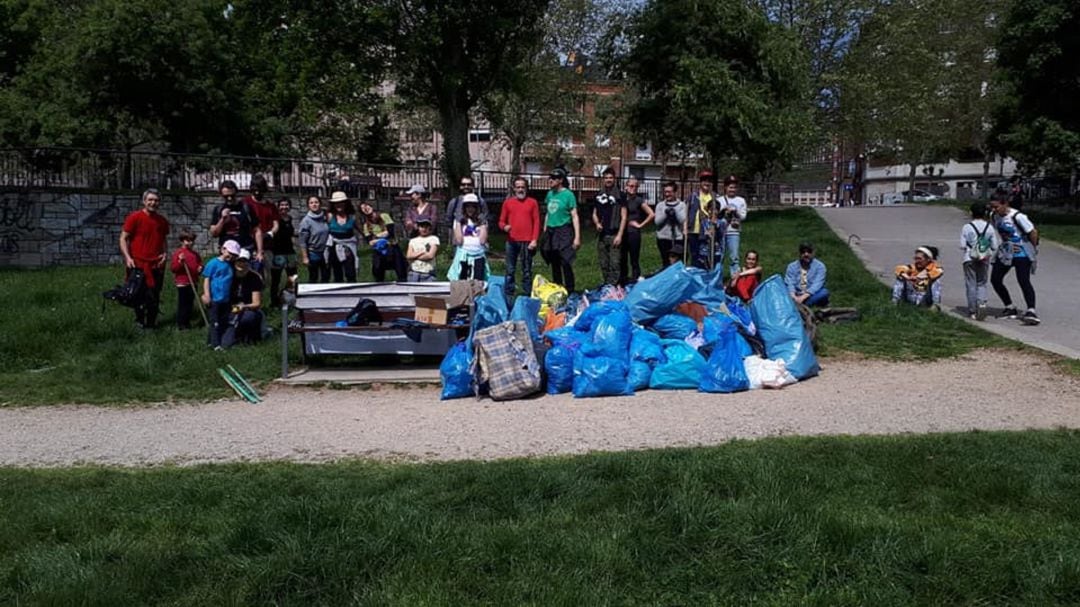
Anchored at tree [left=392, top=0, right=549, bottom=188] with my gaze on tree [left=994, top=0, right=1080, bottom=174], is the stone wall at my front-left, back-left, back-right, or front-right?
back-right

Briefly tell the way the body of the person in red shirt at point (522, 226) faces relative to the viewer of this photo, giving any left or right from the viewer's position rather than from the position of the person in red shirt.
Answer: facing the viewer

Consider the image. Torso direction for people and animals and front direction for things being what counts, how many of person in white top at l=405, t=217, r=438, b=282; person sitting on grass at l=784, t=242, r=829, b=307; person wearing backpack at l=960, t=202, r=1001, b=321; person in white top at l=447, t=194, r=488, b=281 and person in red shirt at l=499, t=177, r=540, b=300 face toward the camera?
4

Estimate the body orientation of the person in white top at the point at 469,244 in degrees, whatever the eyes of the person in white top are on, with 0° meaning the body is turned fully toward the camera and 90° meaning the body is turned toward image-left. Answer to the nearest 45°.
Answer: approximately 0°

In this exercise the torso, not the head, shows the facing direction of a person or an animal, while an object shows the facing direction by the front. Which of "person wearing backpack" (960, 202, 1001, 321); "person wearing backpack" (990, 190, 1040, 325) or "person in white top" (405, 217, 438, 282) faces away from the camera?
"person wearing backpack" (960, 202, 1001, 321)

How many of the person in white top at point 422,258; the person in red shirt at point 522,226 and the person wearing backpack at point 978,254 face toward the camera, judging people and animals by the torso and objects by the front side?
2

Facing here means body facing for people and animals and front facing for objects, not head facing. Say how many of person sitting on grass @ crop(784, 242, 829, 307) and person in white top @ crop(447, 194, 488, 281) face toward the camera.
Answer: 2

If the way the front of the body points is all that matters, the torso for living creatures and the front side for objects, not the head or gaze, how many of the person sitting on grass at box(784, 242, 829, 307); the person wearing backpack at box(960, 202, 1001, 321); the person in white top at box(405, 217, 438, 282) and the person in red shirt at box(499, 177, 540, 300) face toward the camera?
3

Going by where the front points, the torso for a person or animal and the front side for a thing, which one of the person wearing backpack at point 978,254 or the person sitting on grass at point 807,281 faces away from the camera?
the person wearing backpack

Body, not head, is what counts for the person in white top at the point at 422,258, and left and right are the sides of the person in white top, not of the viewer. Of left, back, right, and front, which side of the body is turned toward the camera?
front

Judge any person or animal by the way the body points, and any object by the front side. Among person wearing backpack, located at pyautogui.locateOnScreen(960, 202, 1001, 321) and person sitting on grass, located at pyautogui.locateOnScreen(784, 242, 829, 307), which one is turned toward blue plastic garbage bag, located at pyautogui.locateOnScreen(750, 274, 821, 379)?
the person sitting on grass

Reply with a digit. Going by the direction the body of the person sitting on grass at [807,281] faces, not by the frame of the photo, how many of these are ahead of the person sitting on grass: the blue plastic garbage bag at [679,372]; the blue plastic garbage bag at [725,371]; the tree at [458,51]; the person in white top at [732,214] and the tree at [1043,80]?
2

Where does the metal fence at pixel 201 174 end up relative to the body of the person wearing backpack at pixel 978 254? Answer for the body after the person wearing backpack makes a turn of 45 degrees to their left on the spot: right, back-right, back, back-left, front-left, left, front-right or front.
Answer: front-left

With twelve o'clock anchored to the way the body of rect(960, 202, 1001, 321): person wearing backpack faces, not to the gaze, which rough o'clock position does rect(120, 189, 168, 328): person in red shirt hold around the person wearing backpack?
The person in red shirt is roughly at 8 o'clock from the person wearing backpack.

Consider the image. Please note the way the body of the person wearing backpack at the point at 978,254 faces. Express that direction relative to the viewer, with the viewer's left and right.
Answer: facing away from the viewer

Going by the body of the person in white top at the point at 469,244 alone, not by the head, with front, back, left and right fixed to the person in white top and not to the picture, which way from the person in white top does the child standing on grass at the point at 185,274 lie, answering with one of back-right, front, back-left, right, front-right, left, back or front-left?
right

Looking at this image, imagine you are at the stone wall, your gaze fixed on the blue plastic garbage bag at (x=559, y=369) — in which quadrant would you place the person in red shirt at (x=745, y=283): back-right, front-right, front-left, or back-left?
front-left

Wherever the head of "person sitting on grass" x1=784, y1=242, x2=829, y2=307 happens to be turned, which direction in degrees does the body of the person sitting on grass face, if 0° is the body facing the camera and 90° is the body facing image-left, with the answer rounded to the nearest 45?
approximately 0°
